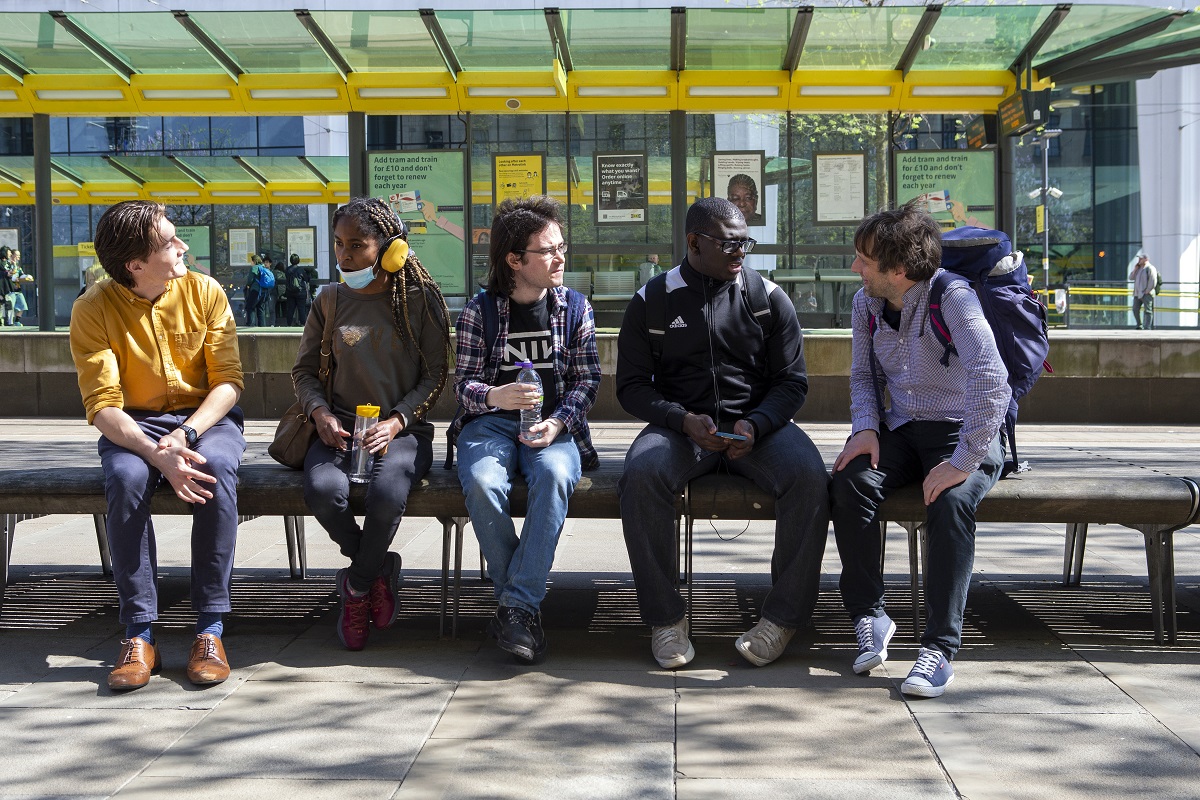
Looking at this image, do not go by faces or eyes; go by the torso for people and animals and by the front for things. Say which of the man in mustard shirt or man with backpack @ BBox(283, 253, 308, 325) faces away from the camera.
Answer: the man with backpack

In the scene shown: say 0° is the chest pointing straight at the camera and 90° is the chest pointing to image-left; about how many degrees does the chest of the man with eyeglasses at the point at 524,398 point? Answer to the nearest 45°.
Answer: approximately 0°

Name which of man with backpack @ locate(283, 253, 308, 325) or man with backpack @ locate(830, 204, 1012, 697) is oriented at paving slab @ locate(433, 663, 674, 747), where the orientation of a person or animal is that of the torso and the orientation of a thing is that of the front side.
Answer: man with backpack @ locate(830, 204, 1012, 697)

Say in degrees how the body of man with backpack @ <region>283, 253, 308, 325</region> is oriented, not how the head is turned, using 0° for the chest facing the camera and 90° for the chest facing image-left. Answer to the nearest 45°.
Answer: approximately 180°

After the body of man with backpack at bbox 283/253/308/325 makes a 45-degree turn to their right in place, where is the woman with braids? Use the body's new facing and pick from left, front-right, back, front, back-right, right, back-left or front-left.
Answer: back-right

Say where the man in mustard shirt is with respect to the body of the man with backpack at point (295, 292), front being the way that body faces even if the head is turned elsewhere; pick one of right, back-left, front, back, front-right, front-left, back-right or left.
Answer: back

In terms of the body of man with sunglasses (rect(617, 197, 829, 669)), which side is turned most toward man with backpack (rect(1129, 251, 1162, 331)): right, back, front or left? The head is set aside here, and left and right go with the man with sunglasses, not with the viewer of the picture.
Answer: back

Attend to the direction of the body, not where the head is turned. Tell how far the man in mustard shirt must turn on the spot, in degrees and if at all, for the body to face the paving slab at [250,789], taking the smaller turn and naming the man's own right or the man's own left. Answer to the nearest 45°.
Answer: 0° — they already face it

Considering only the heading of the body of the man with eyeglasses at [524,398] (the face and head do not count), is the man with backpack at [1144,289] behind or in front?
behind

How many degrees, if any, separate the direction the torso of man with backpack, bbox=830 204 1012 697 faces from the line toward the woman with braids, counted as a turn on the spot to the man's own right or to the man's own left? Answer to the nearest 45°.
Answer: approximately 45° to the man's own right

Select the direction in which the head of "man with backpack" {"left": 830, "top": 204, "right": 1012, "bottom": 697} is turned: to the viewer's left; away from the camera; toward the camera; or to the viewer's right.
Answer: to the viewer's left
